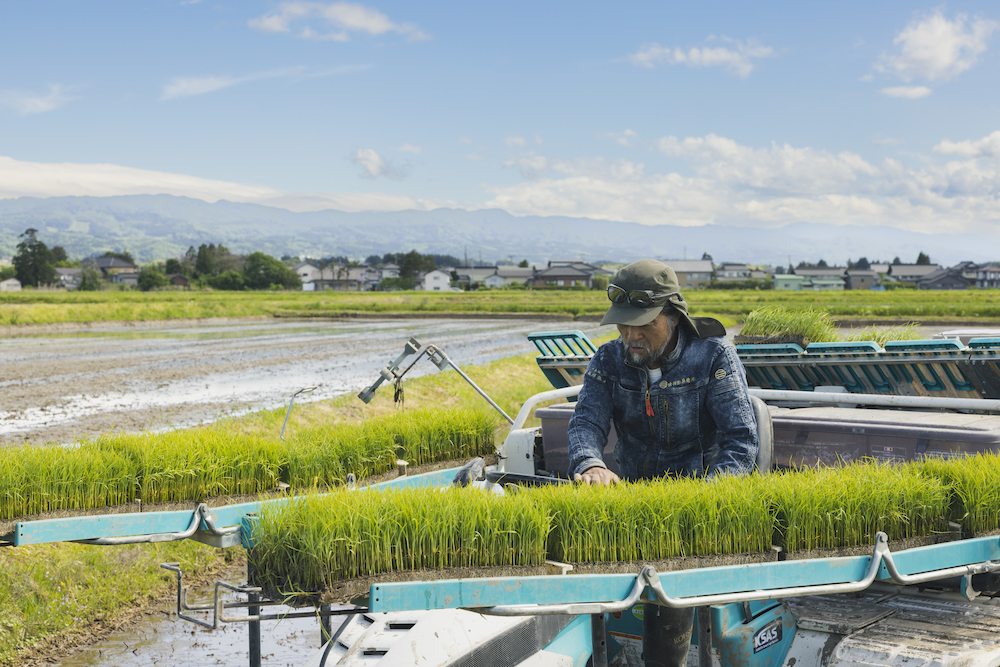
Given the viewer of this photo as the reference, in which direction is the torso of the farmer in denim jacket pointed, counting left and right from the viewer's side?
facing the viewer and to the left of the viewer

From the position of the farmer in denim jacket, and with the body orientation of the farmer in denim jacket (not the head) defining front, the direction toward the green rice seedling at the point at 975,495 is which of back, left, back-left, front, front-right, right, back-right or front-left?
back-left

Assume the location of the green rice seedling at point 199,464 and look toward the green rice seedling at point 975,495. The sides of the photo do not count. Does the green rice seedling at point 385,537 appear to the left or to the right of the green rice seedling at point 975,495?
right

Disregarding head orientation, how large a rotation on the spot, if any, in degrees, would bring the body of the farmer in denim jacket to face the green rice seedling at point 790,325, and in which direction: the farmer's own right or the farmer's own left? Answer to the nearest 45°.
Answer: approximately 135° to the farmer's own right

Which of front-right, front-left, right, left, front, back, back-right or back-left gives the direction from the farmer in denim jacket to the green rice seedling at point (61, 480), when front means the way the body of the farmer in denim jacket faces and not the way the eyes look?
front-right

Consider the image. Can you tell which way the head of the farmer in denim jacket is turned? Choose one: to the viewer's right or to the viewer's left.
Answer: to the viewer's left
